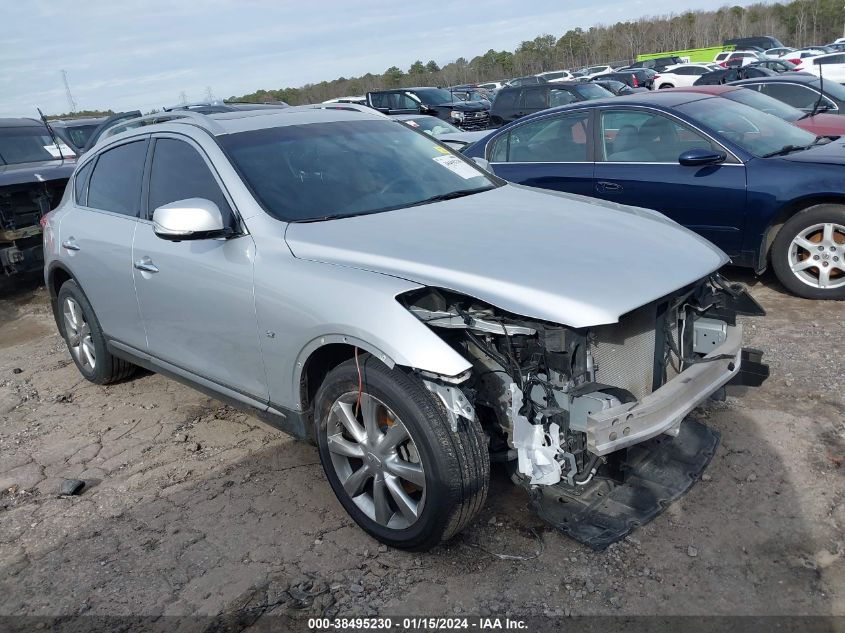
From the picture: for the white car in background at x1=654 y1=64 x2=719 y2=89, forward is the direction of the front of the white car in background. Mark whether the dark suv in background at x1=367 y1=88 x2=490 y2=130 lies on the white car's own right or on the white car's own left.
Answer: on the white car's own right

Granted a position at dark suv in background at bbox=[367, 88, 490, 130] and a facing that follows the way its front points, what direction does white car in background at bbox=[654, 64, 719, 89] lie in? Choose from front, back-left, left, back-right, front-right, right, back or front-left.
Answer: left

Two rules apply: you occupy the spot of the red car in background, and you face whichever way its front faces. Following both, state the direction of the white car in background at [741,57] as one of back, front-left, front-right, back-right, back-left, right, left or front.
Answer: back-left

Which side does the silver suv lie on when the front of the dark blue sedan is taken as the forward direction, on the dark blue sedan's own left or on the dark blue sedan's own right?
on the dark blue sedan's own right

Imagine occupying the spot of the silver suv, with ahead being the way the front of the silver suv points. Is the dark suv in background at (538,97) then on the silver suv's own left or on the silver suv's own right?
on the silver suv's own left

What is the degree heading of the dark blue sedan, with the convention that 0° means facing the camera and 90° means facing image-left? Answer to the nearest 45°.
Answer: approximately 315°

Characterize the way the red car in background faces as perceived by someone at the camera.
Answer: facing the viewer and to the right of the viewer

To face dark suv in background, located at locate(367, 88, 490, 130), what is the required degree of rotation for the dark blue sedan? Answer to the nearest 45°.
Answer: approximately 90° to its left

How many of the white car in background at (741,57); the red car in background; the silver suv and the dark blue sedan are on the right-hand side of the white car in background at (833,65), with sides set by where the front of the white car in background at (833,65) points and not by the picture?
3

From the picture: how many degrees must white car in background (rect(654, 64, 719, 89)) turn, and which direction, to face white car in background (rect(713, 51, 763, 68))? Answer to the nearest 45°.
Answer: approximately 90° to its left
